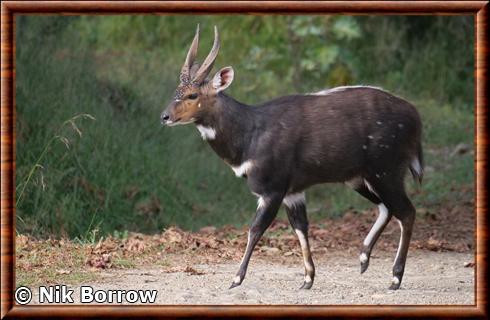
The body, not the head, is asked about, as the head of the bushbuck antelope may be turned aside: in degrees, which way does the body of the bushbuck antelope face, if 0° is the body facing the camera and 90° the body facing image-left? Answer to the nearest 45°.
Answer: approximately 90°
